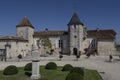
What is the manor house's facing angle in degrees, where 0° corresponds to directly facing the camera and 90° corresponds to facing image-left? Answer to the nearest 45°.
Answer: approximately 0°
